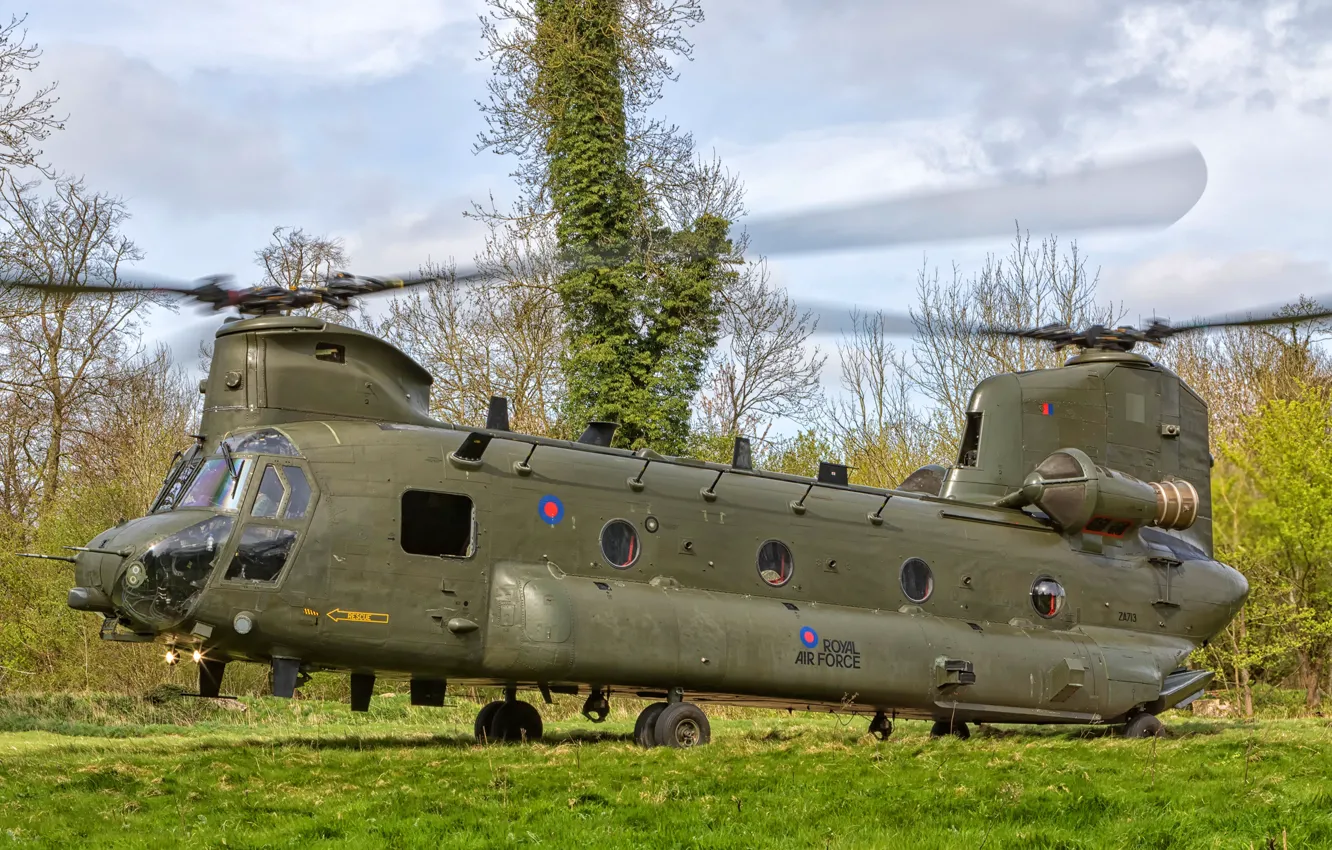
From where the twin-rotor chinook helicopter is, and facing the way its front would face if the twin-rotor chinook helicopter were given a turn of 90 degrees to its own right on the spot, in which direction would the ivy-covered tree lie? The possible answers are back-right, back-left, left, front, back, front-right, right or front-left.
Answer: front-right

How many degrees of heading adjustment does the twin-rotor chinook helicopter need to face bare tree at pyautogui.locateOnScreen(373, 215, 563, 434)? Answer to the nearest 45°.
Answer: approximately 135° to its right

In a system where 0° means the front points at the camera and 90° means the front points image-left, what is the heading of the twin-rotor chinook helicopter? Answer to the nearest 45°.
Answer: approximately 45°

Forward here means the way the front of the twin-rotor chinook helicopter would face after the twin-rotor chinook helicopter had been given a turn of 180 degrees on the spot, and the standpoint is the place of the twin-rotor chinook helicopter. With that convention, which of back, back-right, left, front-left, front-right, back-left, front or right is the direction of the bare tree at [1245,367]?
front
